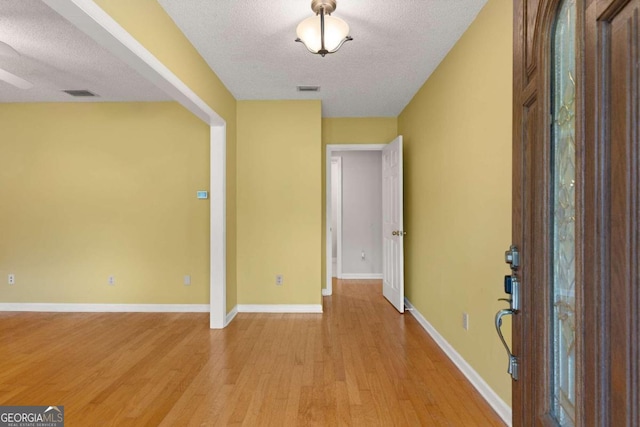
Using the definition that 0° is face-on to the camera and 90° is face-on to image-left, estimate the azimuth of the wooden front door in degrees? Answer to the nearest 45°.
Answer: approximately 45°

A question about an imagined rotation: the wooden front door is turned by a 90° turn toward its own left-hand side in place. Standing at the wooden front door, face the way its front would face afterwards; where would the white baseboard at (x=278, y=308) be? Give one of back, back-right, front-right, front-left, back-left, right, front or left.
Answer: back

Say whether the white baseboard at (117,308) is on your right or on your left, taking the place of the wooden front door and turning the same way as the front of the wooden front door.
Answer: on your right

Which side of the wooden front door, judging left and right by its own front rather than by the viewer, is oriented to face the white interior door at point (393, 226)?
right

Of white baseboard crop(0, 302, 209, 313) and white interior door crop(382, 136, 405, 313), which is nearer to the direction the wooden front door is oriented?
the white baseboard

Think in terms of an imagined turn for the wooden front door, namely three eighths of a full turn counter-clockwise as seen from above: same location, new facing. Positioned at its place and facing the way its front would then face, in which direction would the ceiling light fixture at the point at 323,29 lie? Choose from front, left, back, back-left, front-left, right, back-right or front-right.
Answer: back-left

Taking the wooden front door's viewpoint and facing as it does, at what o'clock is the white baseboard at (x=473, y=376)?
The white baseboard is roughly at 4 o'clock from the wooden front door.
